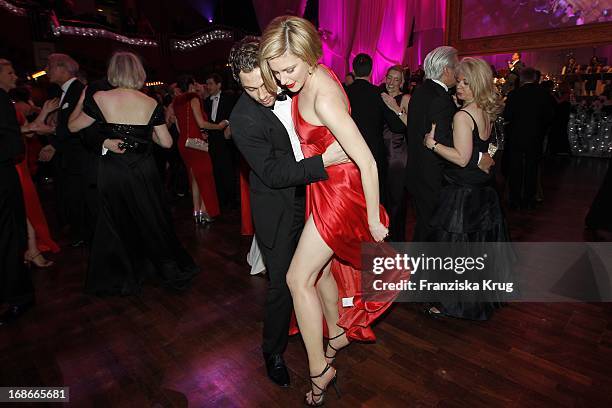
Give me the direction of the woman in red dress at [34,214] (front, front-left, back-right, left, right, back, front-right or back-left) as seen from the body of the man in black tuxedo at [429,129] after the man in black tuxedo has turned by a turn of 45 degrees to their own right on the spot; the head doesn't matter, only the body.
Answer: back

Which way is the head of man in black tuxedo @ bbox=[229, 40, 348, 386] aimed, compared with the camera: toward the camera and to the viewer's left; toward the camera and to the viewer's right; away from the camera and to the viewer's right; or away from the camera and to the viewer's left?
toward the camera and to the viewer's right

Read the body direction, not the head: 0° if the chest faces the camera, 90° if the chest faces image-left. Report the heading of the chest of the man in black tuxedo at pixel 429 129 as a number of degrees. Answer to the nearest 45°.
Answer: approximately 225°

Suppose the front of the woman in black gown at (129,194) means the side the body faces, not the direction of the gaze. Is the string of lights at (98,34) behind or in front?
in front

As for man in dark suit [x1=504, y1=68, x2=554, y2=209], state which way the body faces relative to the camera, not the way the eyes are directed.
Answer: away from the camera

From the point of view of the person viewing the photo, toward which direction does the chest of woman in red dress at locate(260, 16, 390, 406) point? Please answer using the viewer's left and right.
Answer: facing the viewer and to the left of the viewer

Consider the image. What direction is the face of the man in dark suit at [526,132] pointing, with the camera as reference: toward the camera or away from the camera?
away from the camera

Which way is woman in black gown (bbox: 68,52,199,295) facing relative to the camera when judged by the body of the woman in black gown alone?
away from the camera

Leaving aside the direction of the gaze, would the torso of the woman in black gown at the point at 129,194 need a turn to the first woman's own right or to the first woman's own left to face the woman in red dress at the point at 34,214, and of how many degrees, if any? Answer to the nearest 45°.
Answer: approximately 45° to the first woman's own left

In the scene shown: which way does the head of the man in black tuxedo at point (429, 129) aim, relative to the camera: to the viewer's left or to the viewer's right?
to the viewer's right

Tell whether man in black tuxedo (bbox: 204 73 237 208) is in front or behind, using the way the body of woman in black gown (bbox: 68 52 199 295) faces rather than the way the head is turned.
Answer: in front
